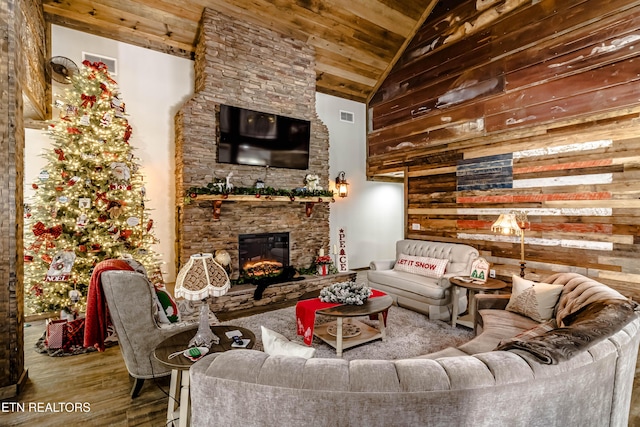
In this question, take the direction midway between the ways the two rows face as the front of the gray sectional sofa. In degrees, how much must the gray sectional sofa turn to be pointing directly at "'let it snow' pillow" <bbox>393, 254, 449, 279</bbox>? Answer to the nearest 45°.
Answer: approximately 45° to its right

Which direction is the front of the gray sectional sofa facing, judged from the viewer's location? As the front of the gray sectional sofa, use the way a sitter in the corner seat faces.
facing away from the viewer and to the left of the viewer

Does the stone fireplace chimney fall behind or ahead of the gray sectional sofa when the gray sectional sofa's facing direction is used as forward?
ahead

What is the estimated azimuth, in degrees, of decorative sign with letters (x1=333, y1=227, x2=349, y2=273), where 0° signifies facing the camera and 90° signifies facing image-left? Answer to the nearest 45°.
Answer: approximately 0°

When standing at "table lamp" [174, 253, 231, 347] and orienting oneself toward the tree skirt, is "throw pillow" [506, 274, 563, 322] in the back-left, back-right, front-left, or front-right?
back-right

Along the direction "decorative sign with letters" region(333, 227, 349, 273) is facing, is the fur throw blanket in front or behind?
in front

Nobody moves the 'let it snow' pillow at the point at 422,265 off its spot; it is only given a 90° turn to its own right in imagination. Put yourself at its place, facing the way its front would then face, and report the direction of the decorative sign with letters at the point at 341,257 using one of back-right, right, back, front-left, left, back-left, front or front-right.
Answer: front

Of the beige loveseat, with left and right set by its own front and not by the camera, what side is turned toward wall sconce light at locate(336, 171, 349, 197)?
right

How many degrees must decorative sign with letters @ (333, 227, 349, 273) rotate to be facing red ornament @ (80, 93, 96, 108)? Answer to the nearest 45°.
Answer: approximately 45° to its right

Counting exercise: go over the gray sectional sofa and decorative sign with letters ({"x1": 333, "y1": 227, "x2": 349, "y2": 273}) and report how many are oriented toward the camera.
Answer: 1

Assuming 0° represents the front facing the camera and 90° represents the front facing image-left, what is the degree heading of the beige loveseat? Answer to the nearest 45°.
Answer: approximately 45°

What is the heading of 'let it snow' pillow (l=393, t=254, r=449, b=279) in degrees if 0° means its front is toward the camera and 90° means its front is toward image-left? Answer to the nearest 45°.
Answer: approximately 45°
